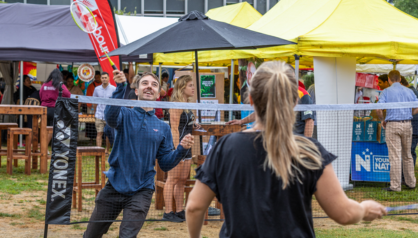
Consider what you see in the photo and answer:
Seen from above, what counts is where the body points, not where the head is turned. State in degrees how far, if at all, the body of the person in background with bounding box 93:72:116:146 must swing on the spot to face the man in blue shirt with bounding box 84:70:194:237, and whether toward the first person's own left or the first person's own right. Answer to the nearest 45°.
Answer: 0° — they already face them

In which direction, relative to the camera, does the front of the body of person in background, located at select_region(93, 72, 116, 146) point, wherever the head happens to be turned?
toward the camera

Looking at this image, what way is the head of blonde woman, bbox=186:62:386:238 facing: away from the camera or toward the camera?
away from the camera

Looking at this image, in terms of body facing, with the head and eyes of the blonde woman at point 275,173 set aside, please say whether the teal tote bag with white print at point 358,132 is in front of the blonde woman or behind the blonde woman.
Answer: in front

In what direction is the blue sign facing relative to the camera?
toward the camera

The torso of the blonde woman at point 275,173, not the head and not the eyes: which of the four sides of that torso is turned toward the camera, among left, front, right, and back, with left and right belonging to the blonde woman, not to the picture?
back

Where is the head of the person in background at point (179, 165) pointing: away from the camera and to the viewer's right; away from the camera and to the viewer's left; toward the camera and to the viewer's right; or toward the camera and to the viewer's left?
toward the camera and to the viewer's right

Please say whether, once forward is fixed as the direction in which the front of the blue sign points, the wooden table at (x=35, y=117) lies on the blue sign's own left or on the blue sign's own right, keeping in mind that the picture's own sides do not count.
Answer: on the blue sign's own right
